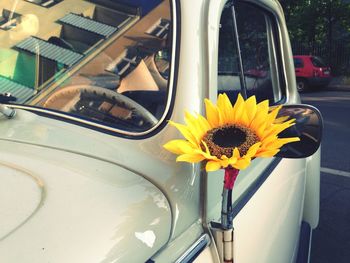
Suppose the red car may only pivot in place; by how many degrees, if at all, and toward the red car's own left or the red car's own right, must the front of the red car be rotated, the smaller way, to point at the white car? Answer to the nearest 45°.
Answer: approximately 135° to the red car's own left

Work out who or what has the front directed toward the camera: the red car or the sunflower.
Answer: the sunflower

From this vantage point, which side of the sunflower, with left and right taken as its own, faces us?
front

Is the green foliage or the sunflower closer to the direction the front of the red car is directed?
the green foliage

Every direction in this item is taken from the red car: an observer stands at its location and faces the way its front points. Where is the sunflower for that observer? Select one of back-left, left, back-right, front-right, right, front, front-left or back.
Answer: back-left

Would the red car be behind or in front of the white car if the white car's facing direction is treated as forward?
behind

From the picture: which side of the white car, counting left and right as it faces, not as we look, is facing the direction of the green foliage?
back

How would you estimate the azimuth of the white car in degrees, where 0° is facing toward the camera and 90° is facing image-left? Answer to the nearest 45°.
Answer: approximately 45°

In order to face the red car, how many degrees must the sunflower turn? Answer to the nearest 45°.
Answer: approximately 180°

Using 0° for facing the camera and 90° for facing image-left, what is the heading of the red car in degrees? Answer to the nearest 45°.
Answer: approximately 135°

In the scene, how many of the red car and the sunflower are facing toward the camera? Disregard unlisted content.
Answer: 1

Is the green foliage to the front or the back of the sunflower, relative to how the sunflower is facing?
to the back
